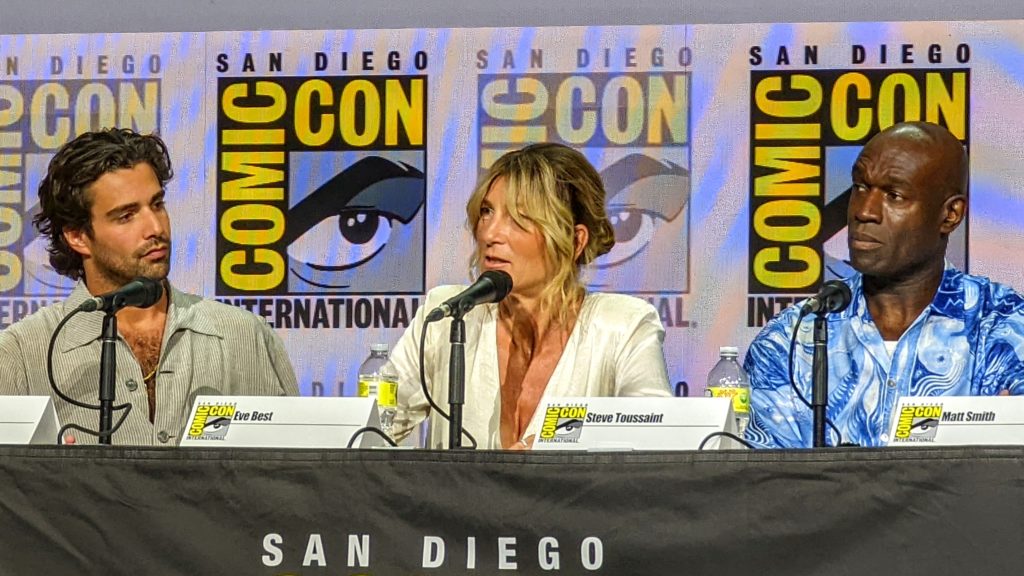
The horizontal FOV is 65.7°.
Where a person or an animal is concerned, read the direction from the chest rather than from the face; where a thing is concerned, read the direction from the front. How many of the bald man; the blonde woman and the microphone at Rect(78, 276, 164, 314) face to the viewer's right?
1

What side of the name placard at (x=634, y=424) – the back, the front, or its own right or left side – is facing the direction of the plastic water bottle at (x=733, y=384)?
back

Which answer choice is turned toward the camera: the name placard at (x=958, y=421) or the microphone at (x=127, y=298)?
the name placard

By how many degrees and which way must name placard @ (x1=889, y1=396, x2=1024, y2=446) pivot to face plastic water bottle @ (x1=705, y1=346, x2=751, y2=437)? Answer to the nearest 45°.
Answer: approximately 135° to its right

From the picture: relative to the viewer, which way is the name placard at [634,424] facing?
toward the camera

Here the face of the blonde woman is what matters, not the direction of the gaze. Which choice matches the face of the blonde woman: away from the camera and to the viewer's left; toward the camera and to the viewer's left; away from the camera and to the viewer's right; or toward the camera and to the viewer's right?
toward the camera and to the viewer's left

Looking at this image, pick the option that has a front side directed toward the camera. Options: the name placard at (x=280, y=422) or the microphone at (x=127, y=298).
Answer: the name placard

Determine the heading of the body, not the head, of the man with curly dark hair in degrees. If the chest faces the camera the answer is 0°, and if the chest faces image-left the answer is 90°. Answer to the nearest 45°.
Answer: approximately 0°

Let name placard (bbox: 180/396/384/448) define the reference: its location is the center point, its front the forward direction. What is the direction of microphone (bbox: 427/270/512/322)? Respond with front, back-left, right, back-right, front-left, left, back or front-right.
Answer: left

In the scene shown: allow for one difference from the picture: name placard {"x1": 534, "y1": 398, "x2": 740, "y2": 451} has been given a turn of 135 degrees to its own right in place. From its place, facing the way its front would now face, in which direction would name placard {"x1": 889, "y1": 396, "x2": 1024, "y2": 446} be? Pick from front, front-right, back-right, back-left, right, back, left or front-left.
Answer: back-right

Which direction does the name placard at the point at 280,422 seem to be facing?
toward the camera

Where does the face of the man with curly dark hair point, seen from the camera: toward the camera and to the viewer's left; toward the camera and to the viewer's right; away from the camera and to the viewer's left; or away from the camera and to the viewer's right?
toward the camera and to the viewer's right
